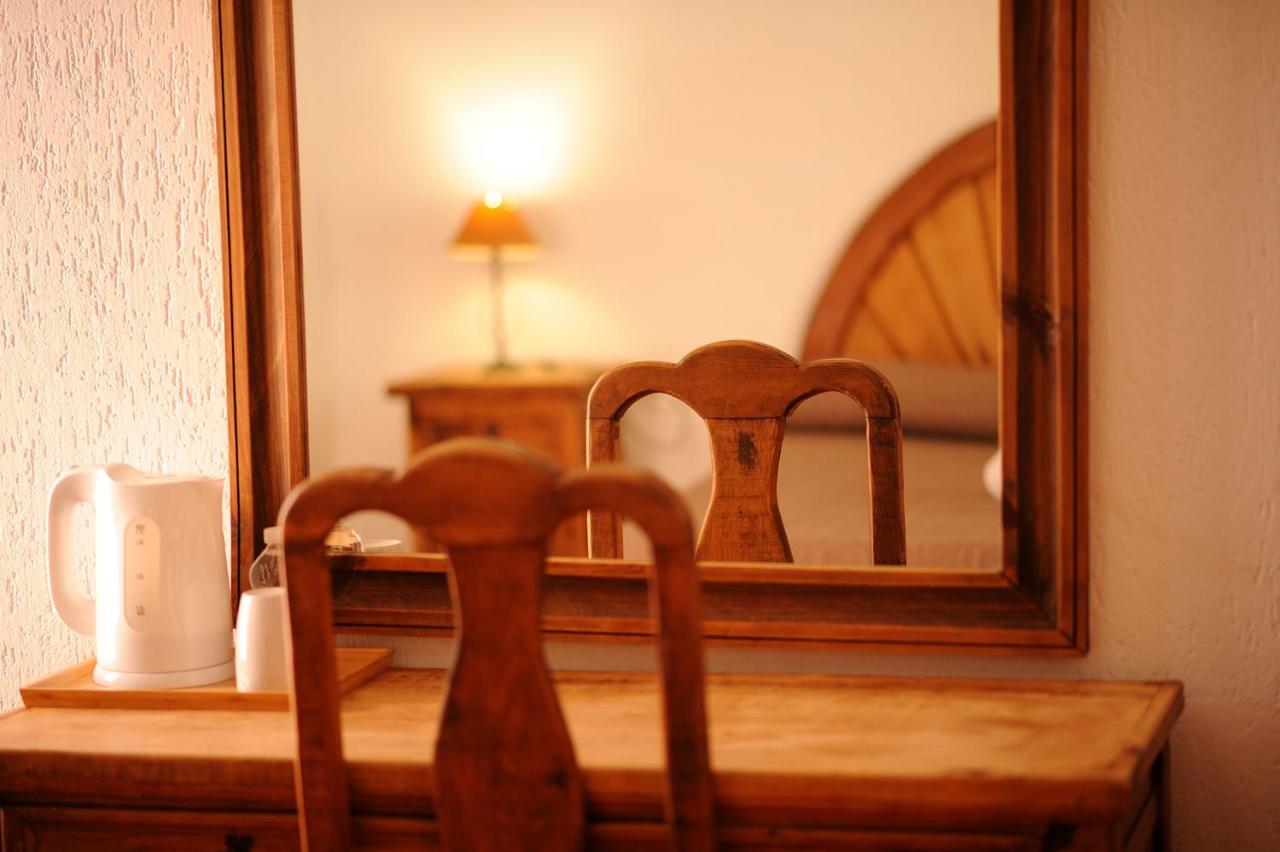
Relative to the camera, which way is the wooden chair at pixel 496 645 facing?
away from the camera

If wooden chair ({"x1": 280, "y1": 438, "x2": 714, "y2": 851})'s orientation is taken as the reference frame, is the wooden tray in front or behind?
in front

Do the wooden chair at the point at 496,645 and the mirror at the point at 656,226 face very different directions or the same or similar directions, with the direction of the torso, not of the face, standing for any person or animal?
very different directions

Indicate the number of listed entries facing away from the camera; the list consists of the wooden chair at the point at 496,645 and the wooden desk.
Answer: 1

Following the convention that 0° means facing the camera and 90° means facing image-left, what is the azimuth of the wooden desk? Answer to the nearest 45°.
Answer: approximately 0°

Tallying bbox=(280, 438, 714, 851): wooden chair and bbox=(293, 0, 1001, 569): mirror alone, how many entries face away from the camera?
1

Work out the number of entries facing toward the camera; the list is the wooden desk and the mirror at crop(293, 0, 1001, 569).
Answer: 2

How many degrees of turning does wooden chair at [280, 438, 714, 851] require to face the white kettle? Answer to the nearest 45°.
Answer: approximately 45° to its left

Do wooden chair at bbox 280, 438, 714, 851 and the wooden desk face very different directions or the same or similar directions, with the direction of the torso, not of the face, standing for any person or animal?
very different directions

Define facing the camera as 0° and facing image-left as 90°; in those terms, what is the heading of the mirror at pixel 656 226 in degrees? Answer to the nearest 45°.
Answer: approximately 0°
